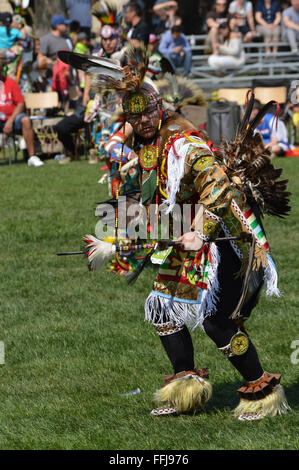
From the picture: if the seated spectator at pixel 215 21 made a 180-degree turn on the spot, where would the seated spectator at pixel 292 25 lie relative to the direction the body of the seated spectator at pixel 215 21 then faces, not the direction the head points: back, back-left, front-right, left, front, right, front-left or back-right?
right

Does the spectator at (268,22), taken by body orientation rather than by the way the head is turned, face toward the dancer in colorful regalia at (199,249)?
yes

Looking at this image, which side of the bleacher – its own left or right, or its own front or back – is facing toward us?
front

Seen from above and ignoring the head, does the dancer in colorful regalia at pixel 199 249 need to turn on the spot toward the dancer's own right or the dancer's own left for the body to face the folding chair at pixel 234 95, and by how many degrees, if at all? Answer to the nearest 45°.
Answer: approximately 135° to the dancer's own right

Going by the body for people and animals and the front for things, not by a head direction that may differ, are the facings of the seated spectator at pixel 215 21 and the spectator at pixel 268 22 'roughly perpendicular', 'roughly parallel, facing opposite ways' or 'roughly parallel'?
roughly parallel

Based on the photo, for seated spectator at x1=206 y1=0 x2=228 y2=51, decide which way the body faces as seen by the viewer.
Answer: toward the camera

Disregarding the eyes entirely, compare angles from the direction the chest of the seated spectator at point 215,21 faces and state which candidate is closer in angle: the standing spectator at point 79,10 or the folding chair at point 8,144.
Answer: the folding chair

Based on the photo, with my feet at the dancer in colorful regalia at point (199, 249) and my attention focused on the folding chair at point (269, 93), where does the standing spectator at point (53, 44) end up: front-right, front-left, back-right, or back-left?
front-left

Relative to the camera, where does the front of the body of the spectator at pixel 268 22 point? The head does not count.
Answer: toward the camera

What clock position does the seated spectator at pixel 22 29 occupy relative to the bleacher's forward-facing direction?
The seated spectator is roughly at 2 o'clock from the bleacher.

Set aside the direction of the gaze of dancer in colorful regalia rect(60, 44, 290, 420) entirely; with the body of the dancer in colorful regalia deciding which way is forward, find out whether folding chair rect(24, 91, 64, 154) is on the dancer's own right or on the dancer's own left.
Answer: on the dancer's own right

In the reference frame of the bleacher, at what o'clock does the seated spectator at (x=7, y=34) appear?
The seated spectator is roughly at 2 o'clock from the bleacher.

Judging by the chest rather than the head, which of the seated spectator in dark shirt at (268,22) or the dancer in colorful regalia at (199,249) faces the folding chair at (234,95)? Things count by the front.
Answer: the seated spectator in dark shirt
